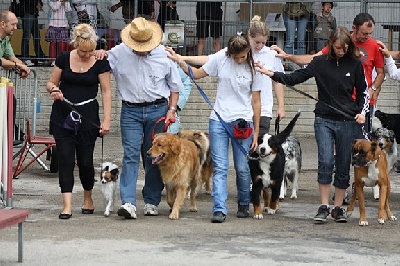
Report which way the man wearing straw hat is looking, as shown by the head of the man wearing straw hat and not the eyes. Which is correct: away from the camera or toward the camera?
toward the camera

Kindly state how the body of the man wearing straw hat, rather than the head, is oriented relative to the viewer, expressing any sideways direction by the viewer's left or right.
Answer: facing the viewer

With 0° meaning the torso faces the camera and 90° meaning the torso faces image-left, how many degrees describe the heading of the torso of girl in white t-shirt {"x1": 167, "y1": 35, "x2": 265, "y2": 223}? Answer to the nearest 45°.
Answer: approximately 0°

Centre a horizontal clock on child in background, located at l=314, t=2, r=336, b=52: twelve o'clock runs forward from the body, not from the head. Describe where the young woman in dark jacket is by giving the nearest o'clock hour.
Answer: The young woman in dark jacket is roughly at 12 o'clock from the child in background.

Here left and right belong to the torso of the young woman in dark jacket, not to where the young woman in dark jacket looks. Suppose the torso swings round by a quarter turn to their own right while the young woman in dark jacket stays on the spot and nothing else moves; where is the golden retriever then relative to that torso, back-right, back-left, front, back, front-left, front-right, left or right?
front

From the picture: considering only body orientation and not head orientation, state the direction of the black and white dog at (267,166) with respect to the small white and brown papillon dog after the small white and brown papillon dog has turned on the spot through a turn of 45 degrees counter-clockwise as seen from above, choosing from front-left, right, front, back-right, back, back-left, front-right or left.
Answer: front-left

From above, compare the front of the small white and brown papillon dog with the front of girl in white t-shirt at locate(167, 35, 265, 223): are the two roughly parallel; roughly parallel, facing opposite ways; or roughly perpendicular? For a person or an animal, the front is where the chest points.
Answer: roughly parallel

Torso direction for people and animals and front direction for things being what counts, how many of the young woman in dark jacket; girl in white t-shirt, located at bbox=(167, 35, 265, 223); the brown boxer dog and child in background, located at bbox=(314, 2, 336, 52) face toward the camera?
4

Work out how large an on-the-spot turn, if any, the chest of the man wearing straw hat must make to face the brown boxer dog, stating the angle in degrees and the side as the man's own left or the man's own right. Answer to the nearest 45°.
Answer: approximately 90° to the man's own left

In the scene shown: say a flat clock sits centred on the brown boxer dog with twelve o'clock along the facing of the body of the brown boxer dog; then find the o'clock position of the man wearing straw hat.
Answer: The man wearing straw hat is roughly at 3 o'clock from the brown boxer dog.

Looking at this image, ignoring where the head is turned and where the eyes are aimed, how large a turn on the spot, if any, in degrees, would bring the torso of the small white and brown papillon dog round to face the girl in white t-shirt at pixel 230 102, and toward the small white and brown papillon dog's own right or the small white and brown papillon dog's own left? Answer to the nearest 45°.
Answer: approximately 90° to the small white and brown papillon dog's own left

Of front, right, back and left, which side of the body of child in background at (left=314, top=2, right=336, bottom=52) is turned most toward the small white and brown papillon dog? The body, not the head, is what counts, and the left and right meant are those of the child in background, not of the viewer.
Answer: front

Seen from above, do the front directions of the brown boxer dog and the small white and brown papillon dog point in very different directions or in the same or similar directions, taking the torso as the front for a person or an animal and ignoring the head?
same or similar directions

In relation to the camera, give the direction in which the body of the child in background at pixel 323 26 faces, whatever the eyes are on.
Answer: toward the camera

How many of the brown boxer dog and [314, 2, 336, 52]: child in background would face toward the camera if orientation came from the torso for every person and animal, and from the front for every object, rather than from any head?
2

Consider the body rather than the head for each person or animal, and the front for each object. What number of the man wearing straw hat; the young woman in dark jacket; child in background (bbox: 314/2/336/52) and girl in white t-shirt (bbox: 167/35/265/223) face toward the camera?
4

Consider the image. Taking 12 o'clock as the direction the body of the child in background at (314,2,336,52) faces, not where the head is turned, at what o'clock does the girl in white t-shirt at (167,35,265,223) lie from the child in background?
The girl in white t-shirt is roughly at 12 o'clock from the child in background.

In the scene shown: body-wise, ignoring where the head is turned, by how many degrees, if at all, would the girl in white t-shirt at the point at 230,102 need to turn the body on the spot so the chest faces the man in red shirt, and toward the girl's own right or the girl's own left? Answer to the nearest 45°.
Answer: approximately 135° to the girl's own left
